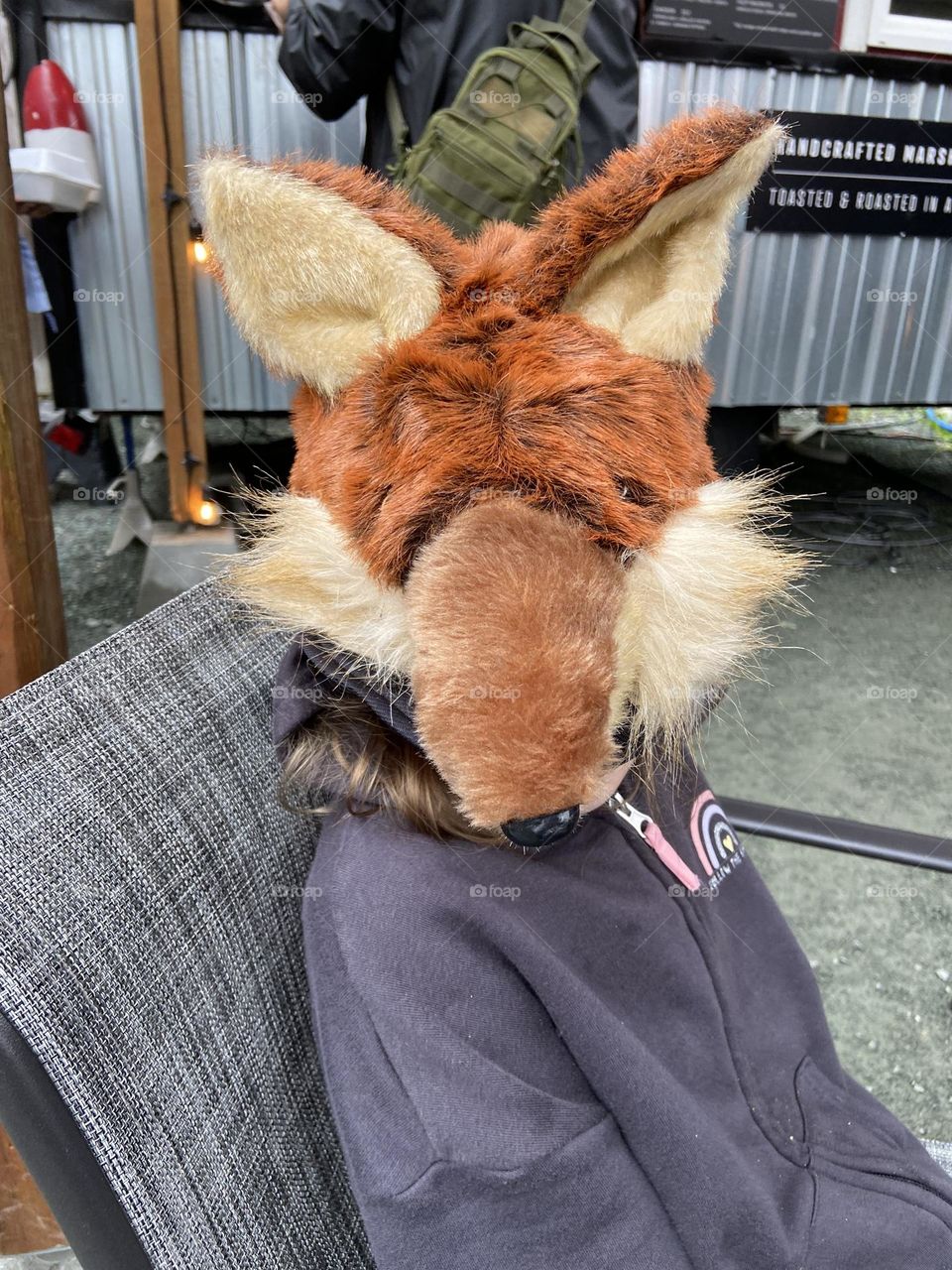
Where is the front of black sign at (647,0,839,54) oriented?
toward the camera

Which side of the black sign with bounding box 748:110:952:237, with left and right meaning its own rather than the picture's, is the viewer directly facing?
front

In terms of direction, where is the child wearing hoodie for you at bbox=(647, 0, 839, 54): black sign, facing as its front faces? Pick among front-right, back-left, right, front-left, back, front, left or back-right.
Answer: front

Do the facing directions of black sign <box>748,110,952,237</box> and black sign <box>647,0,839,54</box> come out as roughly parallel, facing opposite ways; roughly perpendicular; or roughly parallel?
roughly parallel

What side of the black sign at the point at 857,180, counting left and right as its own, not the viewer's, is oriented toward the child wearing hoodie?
front

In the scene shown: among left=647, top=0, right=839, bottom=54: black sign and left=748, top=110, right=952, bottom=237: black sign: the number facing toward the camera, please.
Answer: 2

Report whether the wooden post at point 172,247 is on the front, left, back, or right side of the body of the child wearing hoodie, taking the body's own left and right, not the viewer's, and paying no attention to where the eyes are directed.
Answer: back

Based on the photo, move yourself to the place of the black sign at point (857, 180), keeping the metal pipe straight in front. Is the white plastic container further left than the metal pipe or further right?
right

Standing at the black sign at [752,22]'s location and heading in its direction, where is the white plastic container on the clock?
The white plastic container is roughly at 2 o'clock from the black sign.

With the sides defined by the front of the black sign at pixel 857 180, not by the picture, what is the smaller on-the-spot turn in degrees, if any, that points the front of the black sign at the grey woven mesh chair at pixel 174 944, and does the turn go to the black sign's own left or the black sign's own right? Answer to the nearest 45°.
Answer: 0° — it already faces it
